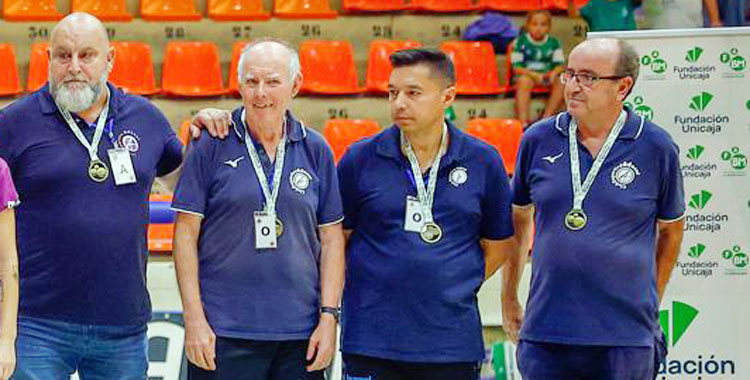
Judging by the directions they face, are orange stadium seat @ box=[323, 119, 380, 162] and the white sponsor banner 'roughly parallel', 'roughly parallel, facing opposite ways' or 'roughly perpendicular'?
roughly parallel

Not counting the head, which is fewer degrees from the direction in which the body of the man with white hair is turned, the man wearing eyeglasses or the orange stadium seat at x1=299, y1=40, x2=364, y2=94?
the man wearing eyeglasses

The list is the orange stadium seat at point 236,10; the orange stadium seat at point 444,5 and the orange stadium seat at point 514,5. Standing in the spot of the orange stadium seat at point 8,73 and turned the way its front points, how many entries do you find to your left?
3

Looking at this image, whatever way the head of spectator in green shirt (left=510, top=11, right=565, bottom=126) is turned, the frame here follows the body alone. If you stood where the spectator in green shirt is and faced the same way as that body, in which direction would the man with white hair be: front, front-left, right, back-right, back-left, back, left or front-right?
front

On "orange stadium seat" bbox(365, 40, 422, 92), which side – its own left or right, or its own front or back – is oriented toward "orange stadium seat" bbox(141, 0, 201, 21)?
right

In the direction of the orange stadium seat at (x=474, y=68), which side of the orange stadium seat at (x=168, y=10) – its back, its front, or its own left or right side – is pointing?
left

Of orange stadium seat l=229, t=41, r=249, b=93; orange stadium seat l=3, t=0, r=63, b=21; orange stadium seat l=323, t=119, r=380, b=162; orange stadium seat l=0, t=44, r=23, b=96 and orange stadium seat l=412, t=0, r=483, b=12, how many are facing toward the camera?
5

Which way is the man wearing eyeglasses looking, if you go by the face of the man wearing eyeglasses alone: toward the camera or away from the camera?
toward the camera

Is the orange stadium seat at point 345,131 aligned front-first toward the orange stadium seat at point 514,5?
no

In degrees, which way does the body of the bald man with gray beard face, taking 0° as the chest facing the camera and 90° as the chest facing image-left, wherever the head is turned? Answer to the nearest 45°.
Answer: approximately 0°

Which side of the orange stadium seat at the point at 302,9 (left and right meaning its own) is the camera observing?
front

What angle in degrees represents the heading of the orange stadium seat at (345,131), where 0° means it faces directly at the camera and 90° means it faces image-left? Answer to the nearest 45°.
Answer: approximately 0°

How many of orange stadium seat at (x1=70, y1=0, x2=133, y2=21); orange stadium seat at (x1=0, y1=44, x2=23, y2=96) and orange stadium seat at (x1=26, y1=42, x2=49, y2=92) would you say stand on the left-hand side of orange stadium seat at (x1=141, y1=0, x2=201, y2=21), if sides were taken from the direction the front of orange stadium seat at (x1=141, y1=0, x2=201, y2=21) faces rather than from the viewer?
0

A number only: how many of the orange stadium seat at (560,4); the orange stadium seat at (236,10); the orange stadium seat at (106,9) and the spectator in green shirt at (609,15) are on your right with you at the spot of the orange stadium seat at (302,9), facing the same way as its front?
2

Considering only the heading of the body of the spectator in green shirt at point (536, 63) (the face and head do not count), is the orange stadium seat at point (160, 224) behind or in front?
in front

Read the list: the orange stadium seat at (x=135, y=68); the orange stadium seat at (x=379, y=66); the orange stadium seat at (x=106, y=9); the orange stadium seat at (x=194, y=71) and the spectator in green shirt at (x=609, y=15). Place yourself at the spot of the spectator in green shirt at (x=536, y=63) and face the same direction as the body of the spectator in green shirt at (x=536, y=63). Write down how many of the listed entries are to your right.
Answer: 4

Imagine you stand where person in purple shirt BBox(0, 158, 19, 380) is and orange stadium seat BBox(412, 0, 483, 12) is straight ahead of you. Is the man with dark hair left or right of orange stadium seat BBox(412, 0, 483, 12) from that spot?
right

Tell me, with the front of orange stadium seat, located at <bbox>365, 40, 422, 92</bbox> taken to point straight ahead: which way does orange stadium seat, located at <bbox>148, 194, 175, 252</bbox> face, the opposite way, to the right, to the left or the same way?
the same way

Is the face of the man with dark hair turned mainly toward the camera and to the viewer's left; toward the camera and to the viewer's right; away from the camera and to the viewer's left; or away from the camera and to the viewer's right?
toward the camera and to the viewer's left

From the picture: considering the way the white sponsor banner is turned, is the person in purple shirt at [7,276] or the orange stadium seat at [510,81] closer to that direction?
the person in purple shirt

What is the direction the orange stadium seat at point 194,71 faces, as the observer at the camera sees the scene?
facing the viewer

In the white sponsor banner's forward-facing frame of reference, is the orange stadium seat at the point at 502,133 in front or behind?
behind

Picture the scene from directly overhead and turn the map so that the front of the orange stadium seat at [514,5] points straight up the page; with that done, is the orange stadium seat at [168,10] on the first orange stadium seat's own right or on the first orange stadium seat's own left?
on the first orange stadium seat's own right

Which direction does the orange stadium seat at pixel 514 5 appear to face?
toward the camera

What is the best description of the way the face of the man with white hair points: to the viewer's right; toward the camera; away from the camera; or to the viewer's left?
toward the camera
